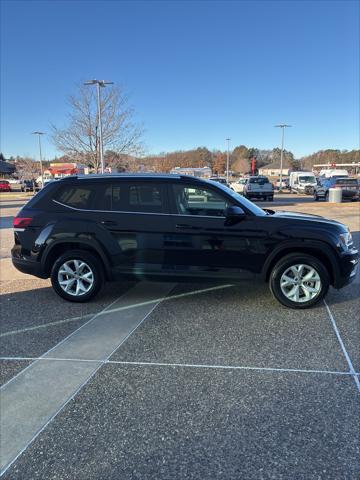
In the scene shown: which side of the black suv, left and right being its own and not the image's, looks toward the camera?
right

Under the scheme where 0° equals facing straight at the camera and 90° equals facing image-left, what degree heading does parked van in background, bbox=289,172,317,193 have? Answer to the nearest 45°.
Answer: approximately 315°

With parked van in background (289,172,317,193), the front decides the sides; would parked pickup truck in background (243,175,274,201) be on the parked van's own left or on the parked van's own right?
on the parked van's own right

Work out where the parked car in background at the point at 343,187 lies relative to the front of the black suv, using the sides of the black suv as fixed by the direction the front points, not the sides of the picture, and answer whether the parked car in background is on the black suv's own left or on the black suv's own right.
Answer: on the black suv's own left

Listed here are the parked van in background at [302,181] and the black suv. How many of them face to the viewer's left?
0

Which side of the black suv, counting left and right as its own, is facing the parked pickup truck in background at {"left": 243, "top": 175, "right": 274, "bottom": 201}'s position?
left

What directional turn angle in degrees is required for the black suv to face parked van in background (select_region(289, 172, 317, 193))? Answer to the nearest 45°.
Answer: approximately 90° to its left
